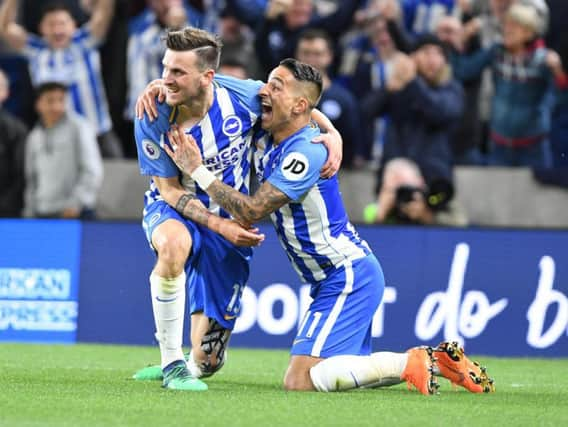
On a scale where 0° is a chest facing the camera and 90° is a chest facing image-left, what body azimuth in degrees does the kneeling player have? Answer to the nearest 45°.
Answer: approximately 90°

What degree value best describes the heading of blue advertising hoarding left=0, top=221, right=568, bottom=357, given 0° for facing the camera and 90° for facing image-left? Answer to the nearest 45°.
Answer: approximately 0°

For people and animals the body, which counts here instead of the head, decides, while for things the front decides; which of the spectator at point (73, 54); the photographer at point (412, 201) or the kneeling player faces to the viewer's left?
the kneeling player

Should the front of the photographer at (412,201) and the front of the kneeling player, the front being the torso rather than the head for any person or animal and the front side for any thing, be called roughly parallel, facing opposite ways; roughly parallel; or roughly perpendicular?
roughly perpendicular
